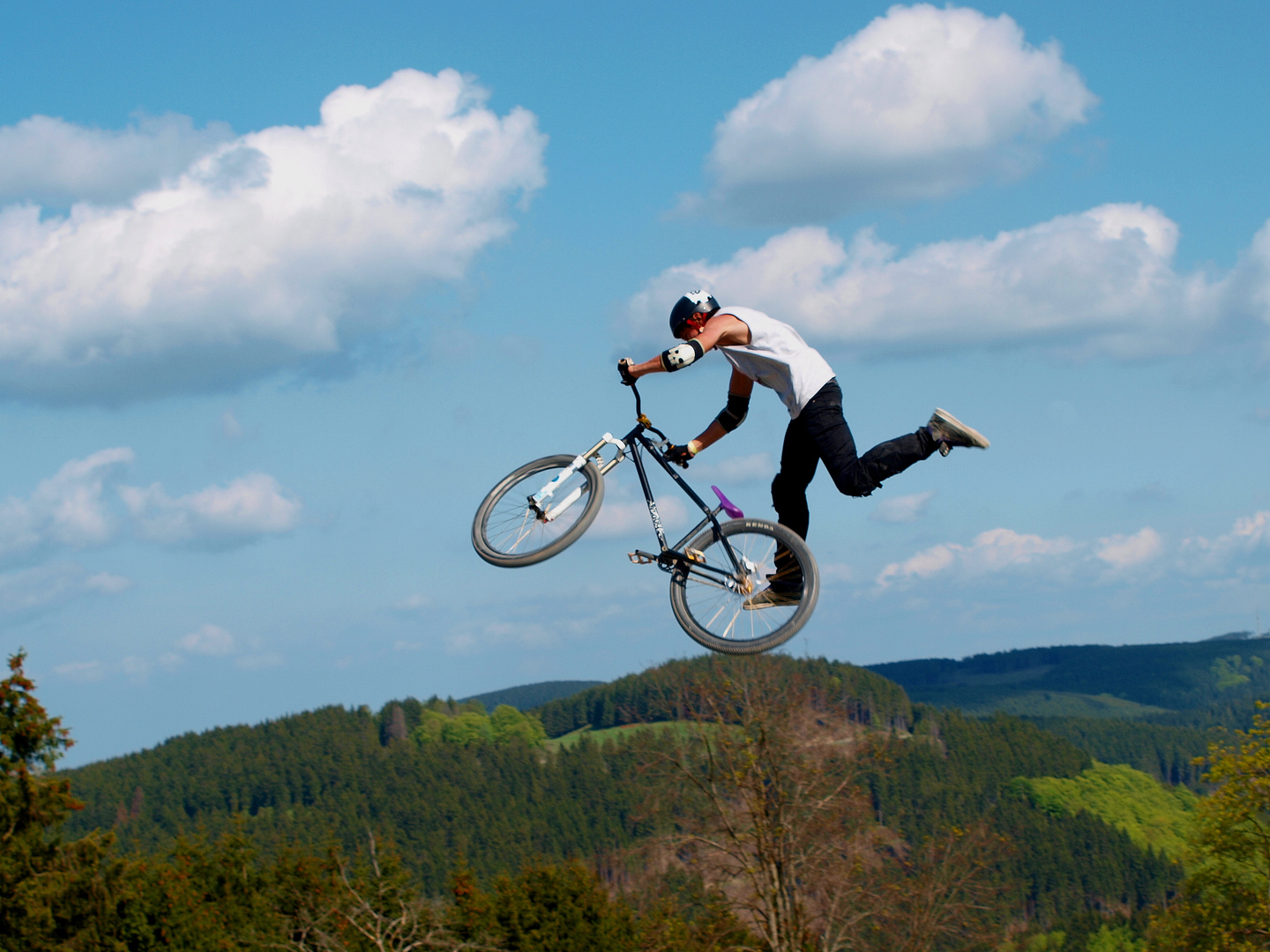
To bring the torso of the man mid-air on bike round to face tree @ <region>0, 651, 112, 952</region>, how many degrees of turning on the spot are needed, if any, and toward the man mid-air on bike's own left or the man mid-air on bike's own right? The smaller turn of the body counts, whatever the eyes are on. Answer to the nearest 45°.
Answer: approximately 45° to the man mid-air on bike's own right

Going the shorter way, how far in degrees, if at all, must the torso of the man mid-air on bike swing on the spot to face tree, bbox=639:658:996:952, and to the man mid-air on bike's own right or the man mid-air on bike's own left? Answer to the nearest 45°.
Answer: approximately 90° to the man mid-air on bike's own right

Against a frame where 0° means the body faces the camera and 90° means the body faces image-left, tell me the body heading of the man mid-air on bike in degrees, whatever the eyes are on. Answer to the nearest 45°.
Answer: approximately 90°

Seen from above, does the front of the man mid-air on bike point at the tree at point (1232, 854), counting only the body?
no
